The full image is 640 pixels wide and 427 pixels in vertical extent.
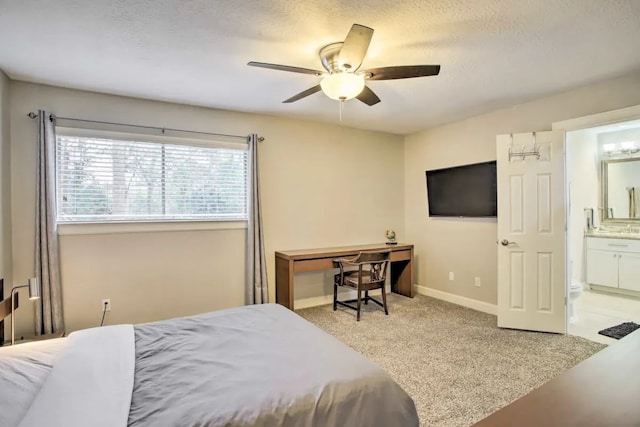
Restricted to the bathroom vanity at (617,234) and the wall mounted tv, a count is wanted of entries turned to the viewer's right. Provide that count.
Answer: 0

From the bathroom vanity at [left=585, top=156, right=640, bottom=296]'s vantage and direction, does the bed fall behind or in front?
in front

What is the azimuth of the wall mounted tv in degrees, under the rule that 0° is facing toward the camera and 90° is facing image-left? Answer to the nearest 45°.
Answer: approximately 45°

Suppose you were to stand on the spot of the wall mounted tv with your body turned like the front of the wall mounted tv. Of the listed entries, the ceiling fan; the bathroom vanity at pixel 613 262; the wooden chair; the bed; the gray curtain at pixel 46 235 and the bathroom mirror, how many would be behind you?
2

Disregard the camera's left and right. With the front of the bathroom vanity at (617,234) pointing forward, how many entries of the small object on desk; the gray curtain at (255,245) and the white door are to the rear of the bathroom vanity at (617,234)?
0

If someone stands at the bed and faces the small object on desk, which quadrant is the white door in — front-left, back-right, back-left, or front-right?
front-right

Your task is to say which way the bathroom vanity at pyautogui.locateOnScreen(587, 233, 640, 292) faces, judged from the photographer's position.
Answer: facing the viewer and to the left of the viewer

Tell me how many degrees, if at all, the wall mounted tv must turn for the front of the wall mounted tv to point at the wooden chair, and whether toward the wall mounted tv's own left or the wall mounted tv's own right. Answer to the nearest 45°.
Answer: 0° — it already faces it

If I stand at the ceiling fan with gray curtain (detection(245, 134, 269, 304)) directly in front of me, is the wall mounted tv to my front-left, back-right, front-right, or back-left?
front-right

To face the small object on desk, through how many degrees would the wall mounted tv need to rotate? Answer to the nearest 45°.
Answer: approximately 45° to its right

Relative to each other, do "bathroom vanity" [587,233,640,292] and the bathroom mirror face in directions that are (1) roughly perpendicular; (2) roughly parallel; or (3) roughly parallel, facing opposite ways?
roughly parallel

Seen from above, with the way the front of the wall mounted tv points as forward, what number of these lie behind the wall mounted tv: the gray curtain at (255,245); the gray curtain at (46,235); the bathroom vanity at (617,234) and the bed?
1

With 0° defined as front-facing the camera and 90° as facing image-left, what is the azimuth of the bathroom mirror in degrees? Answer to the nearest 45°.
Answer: approximately 45°

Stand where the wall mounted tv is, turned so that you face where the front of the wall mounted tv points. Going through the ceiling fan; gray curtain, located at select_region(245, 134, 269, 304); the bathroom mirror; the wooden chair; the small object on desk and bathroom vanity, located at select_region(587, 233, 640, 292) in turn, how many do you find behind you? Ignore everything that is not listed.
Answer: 2

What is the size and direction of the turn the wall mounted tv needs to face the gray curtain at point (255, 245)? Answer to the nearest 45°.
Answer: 0° — it already faces it
